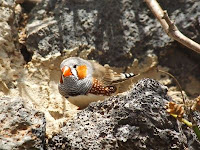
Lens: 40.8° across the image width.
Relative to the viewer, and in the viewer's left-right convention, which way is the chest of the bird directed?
facing the viewer and to the left of the viewer

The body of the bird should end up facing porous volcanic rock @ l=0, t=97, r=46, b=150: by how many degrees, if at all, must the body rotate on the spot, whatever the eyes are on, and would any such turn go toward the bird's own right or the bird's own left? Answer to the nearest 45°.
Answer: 0° — it already faces it
